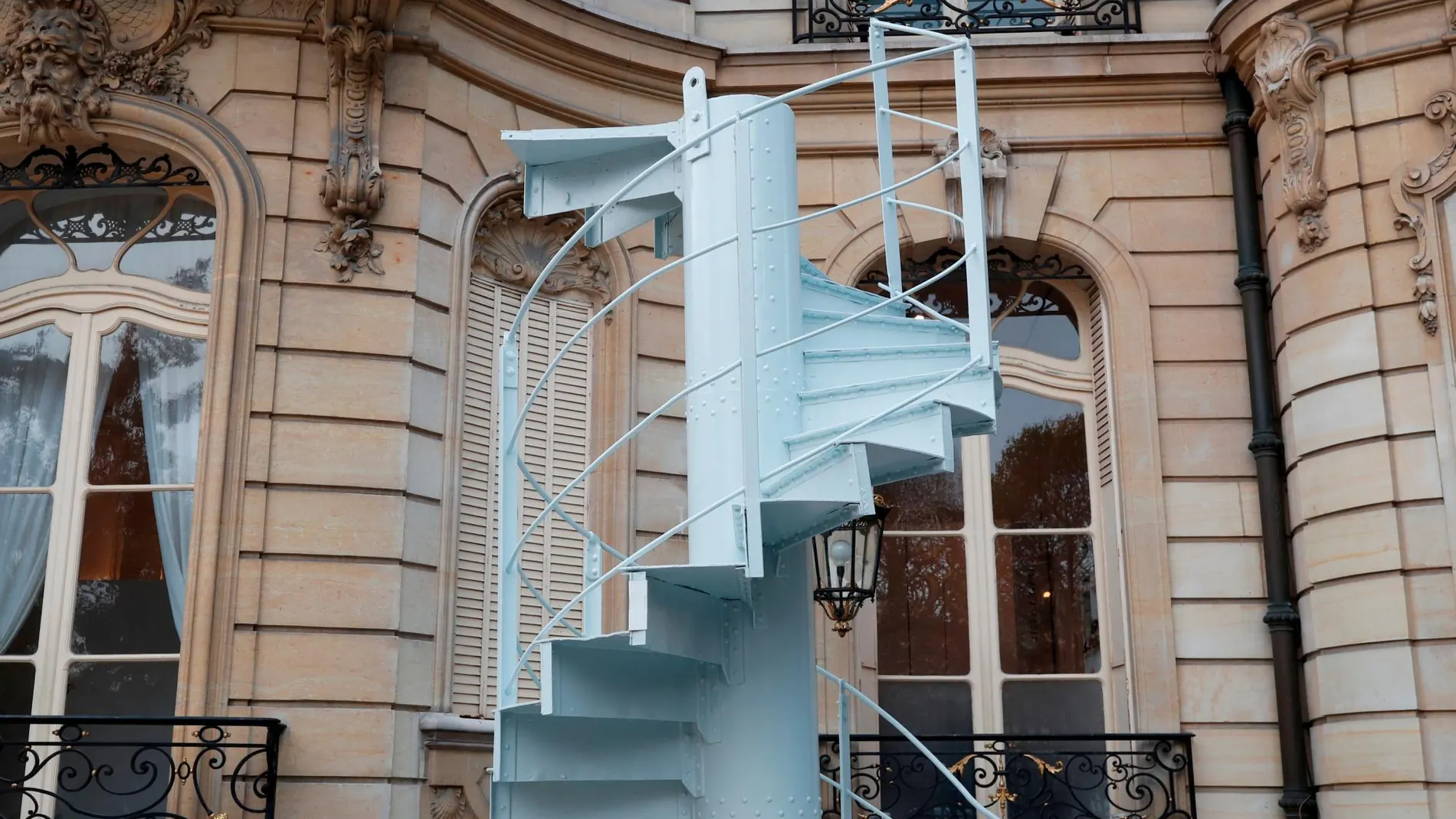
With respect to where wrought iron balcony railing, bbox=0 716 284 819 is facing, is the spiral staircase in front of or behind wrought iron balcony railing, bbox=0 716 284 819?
in front

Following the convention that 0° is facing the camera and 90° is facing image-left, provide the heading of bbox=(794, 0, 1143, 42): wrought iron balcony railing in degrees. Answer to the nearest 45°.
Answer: approximately 0°

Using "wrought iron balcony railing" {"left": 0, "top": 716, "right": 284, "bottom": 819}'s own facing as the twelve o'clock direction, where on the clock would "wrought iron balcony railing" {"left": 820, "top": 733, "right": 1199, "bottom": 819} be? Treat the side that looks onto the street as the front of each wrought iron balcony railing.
"wrought iron balcony railing" {"left": 820, "top": 733, "right": 1199, "bottom": 819} is roughly at 9 o'clock from "wrought iron balcony railing" {"left": 0, "top": 716, "right": 284, "bottom": 819}.

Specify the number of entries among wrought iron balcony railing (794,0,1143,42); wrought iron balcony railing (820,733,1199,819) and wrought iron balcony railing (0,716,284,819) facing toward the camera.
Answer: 3

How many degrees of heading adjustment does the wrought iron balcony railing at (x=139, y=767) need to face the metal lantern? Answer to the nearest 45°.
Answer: approximately 45° to its left

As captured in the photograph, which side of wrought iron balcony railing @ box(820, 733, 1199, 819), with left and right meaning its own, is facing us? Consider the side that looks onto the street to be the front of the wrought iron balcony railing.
front

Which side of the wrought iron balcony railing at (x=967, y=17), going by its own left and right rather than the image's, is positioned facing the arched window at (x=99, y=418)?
right

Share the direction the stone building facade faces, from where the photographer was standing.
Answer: facing the viewer

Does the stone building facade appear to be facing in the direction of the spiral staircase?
yes

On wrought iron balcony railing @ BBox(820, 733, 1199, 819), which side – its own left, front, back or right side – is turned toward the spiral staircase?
front
